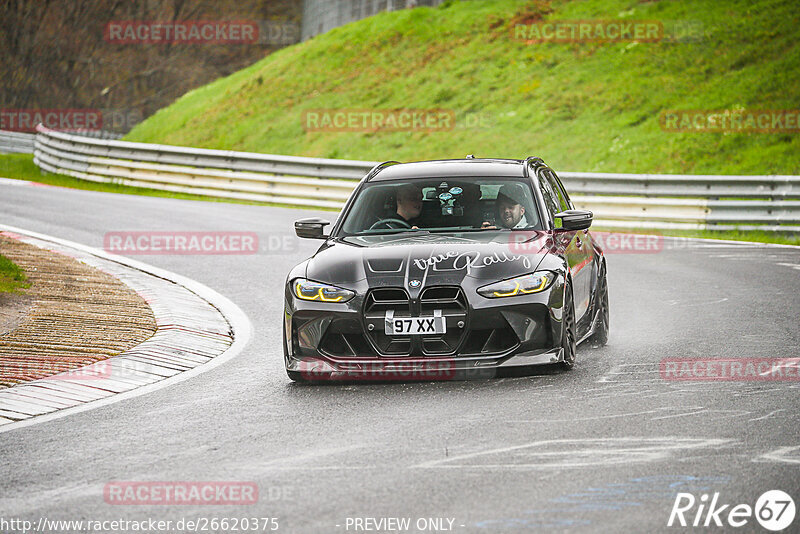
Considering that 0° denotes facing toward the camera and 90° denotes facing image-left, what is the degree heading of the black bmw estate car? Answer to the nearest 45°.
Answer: approximately 0°

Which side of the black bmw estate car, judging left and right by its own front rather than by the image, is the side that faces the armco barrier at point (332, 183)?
back

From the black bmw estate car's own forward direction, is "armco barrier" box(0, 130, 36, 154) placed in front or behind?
behind
